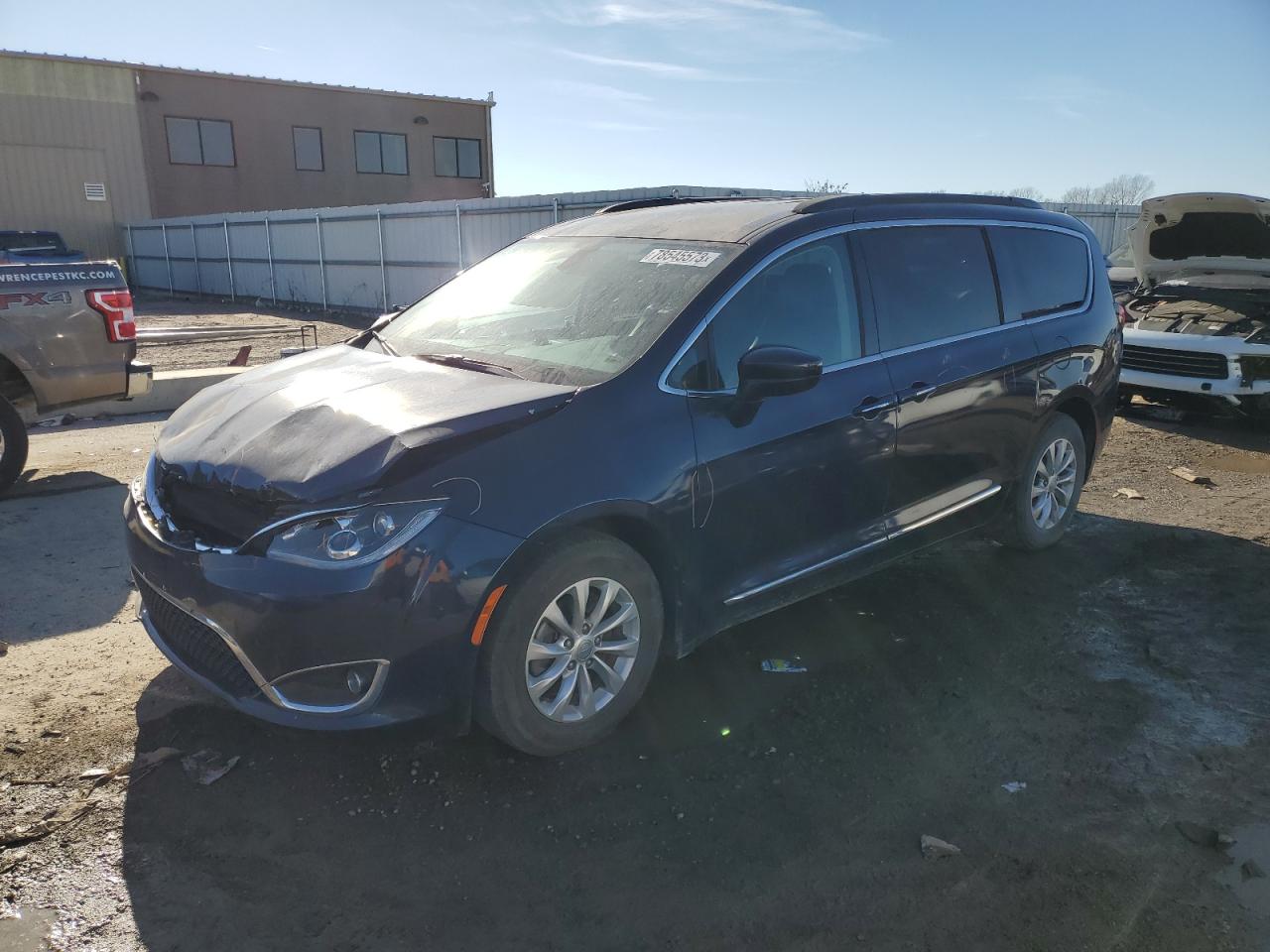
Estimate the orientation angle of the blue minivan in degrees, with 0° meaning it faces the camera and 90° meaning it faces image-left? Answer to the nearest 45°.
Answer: approximately 45°

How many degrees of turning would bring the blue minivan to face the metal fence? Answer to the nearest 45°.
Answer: approximately 135° to its right

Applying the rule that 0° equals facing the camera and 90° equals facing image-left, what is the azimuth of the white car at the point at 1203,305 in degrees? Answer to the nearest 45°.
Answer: approximately 45°

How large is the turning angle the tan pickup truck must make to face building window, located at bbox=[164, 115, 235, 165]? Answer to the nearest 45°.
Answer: approximately 90° to its right

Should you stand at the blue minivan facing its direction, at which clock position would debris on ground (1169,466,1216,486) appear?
The debris on ground is roughly at 6 o'clock from the blue minivan.

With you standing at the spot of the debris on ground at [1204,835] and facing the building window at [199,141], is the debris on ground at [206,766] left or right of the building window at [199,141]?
left
